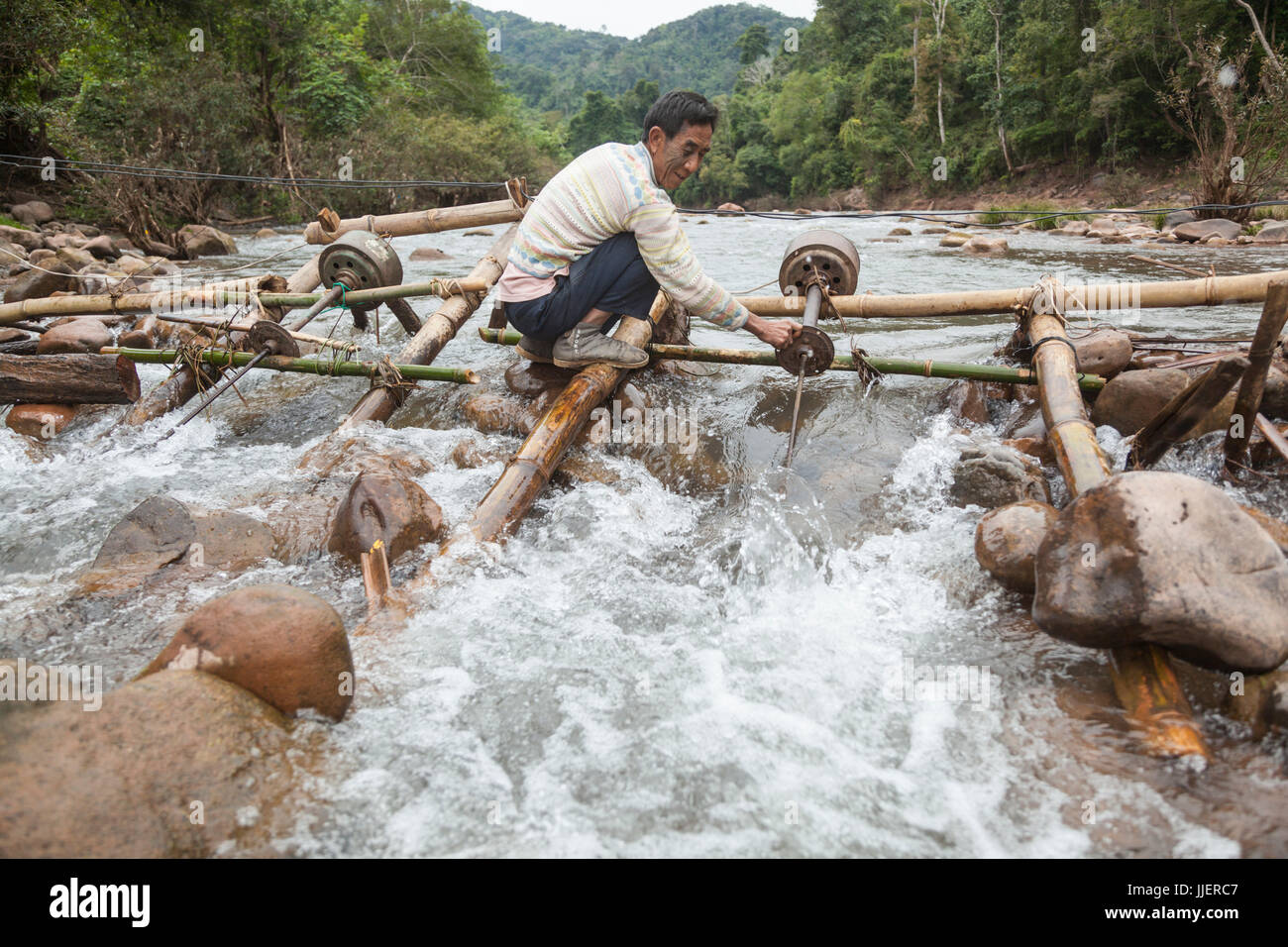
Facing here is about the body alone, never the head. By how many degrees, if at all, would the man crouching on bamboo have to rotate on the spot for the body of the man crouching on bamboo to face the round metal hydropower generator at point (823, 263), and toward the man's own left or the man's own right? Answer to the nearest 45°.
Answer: approximately 45° to the man's own left

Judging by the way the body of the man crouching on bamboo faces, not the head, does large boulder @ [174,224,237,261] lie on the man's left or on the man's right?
on the man's left

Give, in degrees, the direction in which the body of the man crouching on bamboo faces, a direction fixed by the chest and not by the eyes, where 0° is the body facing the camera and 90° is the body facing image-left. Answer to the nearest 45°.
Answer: approximately 270°

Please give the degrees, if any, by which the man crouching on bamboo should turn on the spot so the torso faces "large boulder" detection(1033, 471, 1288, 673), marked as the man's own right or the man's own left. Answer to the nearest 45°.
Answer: approximately 45° to the man's own right

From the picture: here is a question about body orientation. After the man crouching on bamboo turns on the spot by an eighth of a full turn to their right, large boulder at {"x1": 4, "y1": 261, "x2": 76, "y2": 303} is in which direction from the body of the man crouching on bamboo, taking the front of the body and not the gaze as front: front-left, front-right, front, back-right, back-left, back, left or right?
back

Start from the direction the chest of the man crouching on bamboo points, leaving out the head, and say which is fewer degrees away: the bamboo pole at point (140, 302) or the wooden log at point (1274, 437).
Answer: the wooden log

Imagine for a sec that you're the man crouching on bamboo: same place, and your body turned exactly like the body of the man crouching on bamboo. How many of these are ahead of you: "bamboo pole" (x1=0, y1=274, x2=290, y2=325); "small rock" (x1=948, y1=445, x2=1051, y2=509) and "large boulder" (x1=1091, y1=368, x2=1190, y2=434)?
2

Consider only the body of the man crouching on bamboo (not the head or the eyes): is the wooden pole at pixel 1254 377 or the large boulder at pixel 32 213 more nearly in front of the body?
the wooden pole
